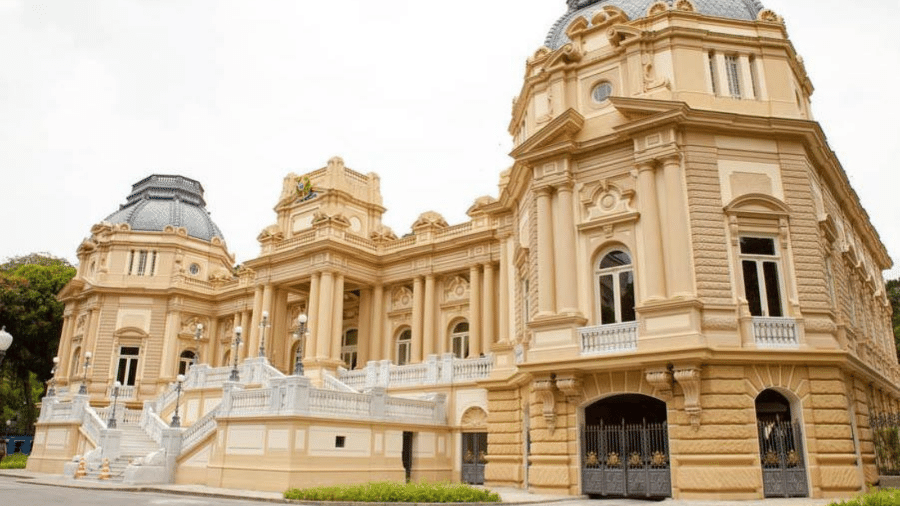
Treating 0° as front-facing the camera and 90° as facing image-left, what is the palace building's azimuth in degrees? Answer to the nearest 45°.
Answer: approximately 45°

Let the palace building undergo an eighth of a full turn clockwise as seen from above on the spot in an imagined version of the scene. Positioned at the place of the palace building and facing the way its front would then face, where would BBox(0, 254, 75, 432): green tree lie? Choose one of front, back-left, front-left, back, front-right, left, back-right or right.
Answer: front-right

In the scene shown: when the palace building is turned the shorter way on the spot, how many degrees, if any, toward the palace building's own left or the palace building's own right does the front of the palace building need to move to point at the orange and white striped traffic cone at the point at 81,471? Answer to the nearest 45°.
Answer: approximately 45° to the palace building's own right

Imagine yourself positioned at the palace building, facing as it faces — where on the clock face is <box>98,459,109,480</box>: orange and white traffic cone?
The orange and white traffic cone is roughly at 2 o'clock from the palace building.

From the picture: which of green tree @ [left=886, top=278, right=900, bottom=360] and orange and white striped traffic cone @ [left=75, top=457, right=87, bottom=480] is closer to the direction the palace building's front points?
the orange and white striped traffic cone

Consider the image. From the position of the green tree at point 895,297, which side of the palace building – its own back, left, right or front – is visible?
back

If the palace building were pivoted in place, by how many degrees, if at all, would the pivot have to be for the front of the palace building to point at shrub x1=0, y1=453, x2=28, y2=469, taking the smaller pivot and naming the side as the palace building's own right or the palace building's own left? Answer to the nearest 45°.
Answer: approximately 90° to the palace building's own right

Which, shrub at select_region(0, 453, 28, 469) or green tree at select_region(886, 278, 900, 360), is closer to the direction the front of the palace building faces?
the shrub
